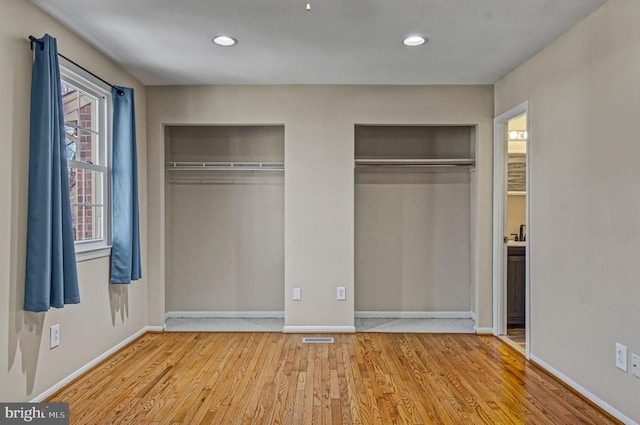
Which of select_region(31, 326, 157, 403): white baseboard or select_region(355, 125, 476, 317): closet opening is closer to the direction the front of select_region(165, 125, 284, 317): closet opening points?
the white baseboard

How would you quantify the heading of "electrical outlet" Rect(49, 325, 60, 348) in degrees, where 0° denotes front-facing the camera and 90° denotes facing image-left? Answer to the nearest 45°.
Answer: approximately 315°

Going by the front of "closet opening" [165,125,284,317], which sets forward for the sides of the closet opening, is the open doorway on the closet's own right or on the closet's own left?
on the closet's own left

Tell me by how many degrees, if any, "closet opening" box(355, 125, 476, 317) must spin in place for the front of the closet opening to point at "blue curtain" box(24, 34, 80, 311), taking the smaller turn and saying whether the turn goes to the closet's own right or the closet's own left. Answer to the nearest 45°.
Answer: approximately 45° to the closet's own right

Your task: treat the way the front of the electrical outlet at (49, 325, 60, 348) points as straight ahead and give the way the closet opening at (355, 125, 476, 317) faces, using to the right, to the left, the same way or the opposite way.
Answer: to the right

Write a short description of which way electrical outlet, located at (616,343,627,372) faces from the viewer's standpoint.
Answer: facing the viewer and to the left of the viewer

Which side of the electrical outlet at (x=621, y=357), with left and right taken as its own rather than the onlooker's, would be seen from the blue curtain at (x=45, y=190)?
front

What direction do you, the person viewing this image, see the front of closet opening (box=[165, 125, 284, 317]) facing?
facing the viewer

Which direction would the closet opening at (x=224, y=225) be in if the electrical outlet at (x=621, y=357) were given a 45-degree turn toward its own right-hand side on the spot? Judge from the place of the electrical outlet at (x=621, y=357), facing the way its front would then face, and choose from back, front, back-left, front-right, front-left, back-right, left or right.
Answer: front

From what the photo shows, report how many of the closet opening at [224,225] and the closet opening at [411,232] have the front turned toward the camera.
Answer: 2

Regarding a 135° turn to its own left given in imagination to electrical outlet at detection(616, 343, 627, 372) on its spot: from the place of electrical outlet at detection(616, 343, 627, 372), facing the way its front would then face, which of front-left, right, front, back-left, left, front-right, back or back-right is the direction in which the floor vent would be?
back

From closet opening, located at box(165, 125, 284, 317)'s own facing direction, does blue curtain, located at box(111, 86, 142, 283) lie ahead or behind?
ahead
